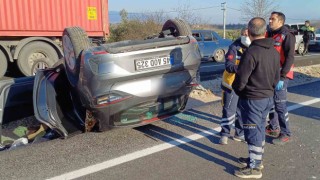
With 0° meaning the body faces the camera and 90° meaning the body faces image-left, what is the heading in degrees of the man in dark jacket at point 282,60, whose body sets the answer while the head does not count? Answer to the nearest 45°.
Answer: approximately 45°

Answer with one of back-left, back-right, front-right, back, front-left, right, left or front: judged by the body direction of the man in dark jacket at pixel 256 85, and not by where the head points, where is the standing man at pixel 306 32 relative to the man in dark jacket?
front-right

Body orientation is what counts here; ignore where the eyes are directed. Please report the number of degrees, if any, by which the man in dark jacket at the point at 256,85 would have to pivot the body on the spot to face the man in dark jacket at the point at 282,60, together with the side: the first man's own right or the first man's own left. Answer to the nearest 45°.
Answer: approximately 45° to the first man's own right

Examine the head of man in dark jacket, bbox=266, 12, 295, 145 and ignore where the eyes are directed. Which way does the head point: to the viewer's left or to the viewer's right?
to the viewer's left

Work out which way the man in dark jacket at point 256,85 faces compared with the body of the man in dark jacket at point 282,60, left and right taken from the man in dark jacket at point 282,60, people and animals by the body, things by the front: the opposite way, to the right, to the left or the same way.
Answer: to the right

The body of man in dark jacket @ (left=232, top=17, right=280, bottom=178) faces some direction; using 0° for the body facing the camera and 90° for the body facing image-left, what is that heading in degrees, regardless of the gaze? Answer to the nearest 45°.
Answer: approximately 135°

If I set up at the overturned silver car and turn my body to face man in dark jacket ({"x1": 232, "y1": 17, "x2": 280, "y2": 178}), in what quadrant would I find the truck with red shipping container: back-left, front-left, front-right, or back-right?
back-left

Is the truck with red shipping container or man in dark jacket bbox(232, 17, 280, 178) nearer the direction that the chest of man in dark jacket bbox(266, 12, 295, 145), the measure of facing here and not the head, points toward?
the man in dark jacket
